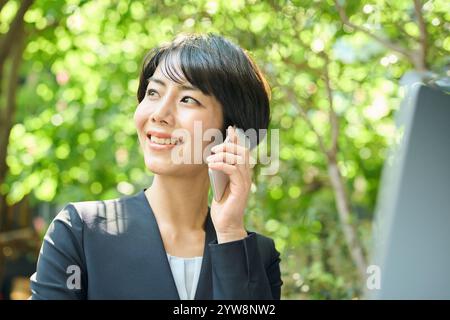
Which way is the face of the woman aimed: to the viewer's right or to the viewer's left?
to the viewer's left

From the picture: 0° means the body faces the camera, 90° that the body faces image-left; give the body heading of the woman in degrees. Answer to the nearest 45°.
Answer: approximately 0°

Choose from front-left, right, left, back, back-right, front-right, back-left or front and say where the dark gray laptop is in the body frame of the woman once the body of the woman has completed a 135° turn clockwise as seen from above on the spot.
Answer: back
